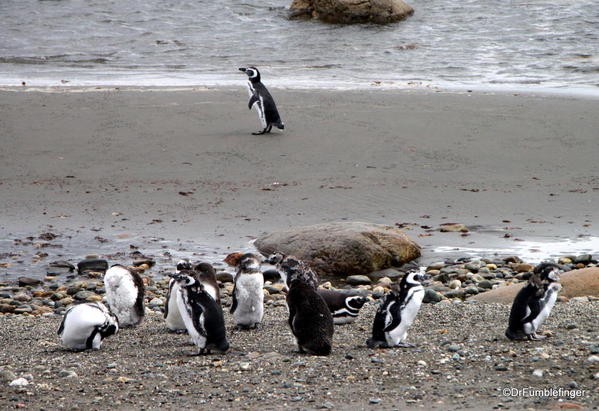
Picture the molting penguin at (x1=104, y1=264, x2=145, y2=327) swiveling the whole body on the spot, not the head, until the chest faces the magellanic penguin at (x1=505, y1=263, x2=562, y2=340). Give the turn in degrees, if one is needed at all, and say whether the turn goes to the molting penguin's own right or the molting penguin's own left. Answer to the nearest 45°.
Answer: approximately 90° to the molting penguin's own left

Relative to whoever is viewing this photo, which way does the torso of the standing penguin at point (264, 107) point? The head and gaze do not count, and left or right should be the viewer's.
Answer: facing to the left of the viewer

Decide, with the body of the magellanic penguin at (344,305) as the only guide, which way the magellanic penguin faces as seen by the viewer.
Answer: to the viewer's right

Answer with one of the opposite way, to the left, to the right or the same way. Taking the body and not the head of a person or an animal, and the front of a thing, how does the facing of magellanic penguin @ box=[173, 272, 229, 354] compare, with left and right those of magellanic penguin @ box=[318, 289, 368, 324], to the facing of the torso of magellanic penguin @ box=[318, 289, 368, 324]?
the opposite way

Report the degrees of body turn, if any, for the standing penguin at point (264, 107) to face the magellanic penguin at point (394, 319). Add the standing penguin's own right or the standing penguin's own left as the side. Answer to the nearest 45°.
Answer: approximately 90° to the standing penguin's own left

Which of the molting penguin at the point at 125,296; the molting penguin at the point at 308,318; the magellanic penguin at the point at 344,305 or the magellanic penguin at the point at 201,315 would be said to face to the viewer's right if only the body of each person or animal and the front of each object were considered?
the magellanic penguin at the point at 344,305

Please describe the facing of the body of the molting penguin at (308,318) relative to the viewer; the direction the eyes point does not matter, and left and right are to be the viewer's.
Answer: facing away from the viewer and to the left of the viewer

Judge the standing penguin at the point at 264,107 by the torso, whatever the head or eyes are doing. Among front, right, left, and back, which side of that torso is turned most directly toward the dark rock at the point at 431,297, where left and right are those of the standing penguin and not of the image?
left

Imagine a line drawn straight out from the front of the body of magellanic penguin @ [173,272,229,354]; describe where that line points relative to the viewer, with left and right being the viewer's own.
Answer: facing to the left of the viewer

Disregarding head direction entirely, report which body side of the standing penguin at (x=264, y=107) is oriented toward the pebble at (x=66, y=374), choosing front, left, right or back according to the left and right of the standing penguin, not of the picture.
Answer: left
